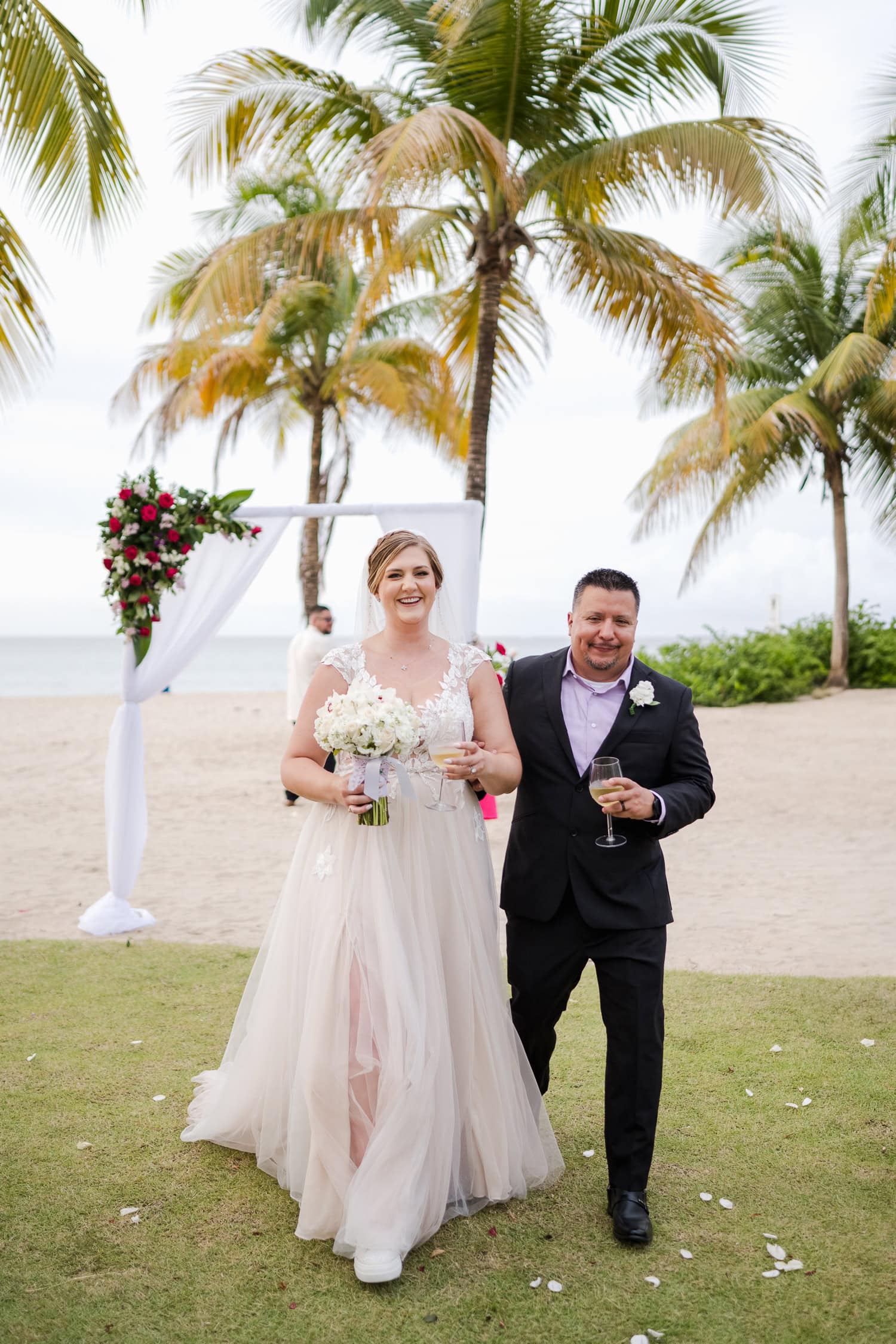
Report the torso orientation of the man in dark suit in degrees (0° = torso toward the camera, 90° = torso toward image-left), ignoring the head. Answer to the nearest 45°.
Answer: approximately 0°

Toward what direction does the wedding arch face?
toward the camera

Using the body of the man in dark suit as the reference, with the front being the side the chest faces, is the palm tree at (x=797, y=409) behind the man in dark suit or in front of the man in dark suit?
behind
